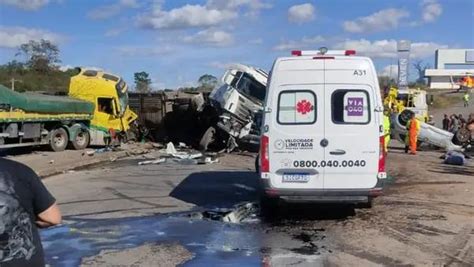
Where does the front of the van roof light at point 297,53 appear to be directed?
toward the camera

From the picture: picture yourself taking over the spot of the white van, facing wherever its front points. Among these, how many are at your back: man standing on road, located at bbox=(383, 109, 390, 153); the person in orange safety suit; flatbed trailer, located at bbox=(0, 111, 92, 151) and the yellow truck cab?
0

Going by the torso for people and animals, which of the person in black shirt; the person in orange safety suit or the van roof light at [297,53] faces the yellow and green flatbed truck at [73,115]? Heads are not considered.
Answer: the person in black shirt

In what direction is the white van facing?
away from the camera

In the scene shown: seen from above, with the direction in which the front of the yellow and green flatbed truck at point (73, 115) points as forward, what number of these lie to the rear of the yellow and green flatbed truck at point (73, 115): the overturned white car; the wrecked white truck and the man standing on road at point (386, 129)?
0

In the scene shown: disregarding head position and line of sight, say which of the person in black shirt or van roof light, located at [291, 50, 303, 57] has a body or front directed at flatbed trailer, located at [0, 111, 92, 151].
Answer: the person in black shirt

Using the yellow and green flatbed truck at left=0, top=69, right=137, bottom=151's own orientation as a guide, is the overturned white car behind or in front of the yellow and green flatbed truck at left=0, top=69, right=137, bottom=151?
in front

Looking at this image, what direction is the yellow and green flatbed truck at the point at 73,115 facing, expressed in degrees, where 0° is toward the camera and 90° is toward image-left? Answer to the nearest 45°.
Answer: approximately 270°

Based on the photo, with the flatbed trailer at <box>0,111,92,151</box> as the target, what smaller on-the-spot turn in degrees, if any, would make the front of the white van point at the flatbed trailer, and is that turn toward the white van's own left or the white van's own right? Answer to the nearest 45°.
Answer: approximately 45° to the white van's own left

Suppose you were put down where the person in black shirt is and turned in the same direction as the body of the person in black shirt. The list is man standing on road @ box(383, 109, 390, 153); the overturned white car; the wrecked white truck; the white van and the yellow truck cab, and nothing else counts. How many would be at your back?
0

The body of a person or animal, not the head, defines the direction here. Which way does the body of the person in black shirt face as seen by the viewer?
away from the camera

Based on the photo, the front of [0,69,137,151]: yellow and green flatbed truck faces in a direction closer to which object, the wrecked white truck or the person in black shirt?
the wrecked white truck
